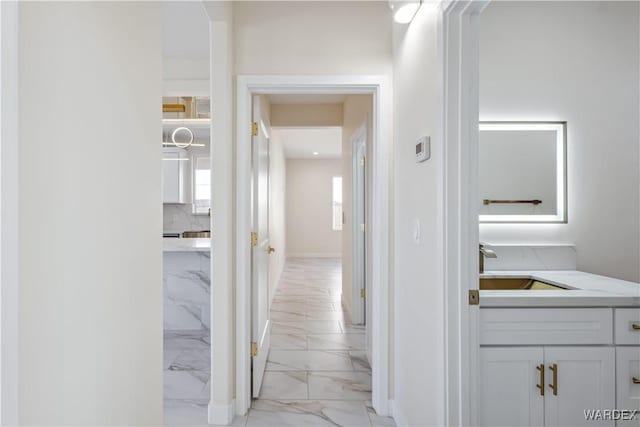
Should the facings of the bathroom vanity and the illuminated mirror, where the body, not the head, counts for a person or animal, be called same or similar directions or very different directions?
same or similar directions

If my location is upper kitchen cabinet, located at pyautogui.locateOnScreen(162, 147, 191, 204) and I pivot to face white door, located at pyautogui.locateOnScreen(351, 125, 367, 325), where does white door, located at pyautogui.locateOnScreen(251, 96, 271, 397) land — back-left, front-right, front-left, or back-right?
front-right

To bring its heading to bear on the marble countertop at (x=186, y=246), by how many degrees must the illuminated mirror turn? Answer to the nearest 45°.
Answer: approximately 90° to its right

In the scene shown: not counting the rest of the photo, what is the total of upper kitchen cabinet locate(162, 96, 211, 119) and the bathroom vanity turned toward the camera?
2

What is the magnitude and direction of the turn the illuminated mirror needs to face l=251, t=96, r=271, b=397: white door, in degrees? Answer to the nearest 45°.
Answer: approximately 45° to its right

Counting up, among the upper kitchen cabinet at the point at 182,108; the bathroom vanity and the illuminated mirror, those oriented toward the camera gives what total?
3

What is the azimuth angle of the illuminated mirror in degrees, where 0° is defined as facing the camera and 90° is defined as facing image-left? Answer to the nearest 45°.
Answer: approximately 0°

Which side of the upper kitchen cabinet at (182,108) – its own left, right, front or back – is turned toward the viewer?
front
